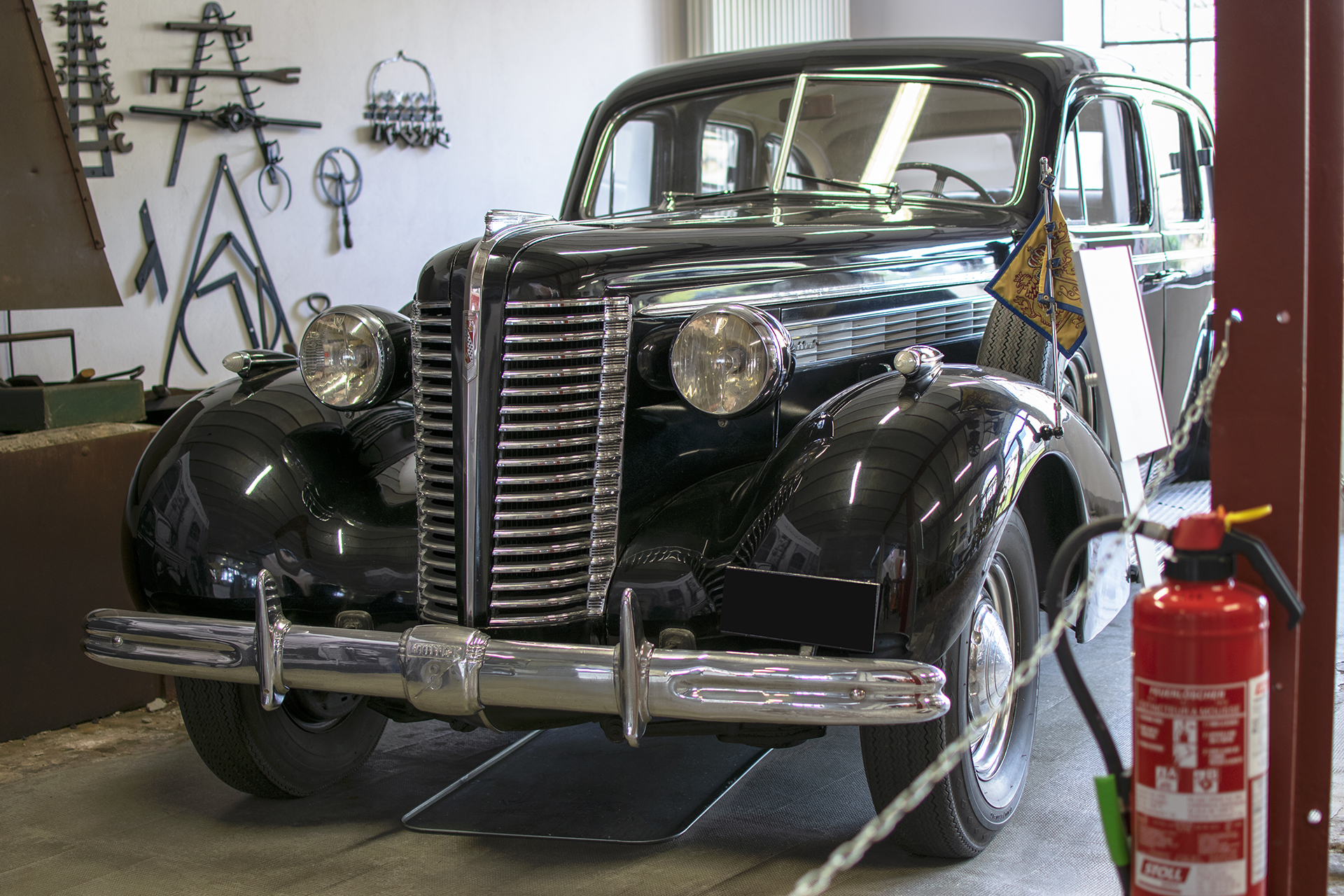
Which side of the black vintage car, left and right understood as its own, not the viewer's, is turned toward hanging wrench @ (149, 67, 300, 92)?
right

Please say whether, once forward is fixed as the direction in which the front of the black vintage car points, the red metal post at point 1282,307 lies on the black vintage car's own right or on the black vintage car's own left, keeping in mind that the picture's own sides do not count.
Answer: on the black vintage car's own left

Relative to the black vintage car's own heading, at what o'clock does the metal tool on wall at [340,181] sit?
The metal tool on wall is roughly at 4 o'clock from the black vintage car.

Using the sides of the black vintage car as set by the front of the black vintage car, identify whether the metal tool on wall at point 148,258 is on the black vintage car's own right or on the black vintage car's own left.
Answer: on the black vintage car's own right

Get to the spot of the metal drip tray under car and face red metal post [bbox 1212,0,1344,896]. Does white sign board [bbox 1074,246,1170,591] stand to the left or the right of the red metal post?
left

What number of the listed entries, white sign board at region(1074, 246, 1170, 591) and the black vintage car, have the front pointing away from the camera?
0

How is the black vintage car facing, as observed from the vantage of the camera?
facing the viewer and to the left of the viewer

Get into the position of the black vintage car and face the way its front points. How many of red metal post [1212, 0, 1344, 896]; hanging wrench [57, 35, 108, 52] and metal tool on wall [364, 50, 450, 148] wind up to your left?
1

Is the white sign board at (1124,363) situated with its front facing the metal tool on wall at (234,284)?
no

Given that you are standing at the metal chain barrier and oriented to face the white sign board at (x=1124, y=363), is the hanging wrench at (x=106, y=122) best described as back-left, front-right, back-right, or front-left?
front-left
